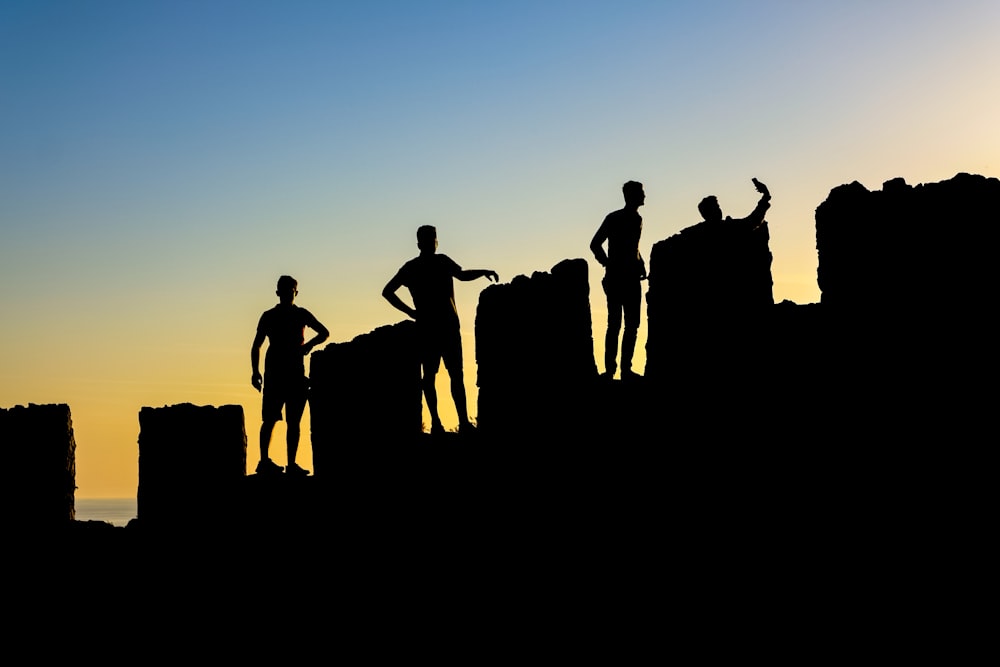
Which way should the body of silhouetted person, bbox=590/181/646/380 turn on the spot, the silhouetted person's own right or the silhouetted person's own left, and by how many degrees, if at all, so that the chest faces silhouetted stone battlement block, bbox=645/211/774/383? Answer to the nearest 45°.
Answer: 0° — they already face it

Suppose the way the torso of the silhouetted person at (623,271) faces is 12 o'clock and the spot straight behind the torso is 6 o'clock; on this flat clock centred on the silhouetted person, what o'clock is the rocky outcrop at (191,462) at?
The rocky outcrop is roughly at 5 o'clock from the silhouetted person.

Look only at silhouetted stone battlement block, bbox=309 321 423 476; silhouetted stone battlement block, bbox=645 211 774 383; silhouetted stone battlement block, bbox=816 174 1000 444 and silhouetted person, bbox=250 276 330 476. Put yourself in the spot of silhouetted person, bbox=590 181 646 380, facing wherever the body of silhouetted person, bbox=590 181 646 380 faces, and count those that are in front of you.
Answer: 2

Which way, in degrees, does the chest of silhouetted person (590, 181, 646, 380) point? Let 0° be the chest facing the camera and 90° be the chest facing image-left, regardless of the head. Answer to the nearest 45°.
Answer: approximately 315°
